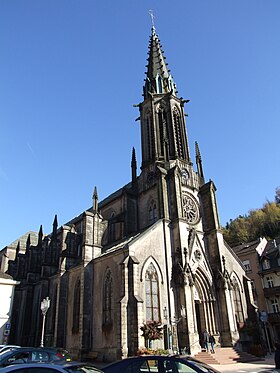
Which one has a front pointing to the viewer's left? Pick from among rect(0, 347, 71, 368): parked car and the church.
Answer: the parked car

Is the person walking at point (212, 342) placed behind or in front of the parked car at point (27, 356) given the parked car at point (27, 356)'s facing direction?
behind

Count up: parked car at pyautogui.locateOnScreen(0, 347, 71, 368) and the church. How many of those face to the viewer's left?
1

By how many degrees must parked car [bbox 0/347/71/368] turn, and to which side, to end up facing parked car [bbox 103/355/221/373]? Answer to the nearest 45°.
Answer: approximately 135° to its left

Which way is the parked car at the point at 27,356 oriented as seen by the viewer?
to the viewer's left

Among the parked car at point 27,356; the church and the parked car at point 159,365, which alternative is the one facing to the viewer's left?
the parked car at point 27,356

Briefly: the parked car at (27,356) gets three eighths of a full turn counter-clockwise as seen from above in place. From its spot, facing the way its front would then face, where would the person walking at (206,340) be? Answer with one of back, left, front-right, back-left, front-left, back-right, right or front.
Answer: left
